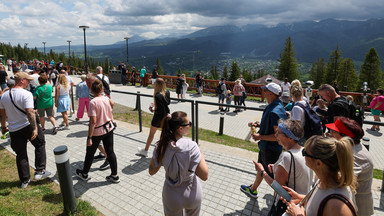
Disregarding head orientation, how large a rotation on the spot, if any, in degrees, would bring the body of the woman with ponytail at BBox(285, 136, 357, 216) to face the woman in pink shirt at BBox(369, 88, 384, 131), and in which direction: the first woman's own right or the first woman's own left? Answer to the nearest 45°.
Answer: approximately 90° to the first woman's own right

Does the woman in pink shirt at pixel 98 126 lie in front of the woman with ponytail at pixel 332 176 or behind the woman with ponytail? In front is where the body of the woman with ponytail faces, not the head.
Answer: in front
